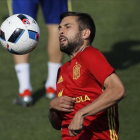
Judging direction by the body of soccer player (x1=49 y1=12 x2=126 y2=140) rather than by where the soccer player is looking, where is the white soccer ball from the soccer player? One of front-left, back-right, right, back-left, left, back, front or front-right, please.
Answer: right

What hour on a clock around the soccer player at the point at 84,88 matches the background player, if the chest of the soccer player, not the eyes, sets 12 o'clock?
The background player is roughly at 4 o'clock from the soccer player.

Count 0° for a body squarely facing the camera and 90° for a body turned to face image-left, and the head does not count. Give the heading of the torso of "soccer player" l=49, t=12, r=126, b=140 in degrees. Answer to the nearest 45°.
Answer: approximately 45°

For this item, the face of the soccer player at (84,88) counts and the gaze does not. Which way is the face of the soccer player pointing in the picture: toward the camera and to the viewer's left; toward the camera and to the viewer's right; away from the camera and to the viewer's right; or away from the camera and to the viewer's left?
toward the camera and to the viewer's left
